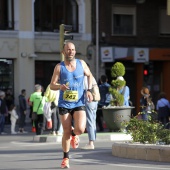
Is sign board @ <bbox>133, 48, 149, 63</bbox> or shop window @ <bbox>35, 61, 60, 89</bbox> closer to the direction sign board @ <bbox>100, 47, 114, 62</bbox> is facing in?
the shop window

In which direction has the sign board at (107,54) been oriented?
toward the camera

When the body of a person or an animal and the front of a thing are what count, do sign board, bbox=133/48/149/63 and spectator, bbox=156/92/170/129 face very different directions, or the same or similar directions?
very different directions

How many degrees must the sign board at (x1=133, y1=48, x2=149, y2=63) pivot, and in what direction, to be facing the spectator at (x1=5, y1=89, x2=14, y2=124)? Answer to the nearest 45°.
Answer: approximately 45° to its right

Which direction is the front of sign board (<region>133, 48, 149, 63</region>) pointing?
toward the camera

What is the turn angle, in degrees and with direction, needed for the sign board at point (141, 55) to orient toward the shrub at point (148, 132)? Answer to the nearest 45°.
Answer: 0° — it already faces it

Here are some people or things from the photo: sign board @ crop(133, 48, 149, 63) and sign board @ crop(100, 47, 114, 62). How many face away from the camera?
0

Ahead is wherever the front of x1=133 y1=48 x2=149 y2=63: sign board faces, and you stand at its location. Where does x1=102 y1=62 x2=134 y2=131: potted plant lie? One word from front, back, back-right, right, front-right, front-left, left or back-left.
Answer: front

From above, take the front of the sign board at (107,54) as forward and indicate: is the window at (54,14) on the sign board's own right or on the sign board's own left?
on the sign board's own right

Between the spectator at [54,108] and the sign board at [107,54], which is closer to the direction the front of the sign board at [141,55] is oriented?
the spectator

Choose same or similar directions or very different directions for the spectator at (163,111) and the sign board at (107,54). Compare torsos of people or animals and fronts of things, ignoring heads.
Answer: very different directions
